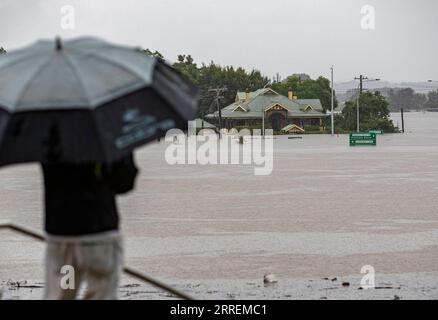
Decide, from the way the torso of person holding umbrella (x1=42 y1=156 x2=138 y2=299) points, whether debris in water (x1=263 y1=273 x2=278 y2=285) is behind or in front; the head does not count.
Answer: in front

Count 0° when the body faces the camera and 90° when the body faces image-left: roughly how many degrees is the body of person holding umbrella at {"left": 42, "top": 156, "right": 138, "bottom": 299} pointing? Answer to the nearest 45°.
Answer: approximately 180°
